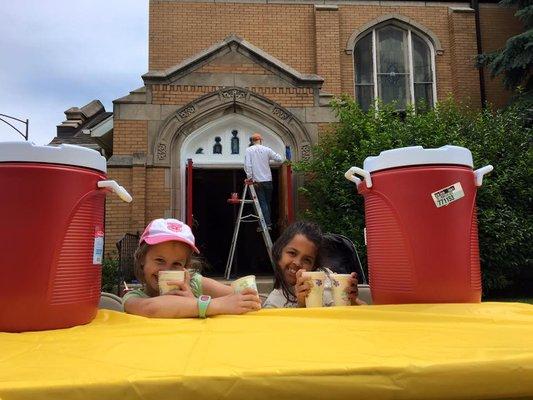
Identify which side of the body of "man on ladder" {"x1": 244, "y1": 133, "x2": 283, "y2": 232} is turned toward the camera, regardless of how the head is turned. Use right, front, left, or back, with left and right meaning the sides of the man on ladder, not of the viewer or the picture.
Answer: back

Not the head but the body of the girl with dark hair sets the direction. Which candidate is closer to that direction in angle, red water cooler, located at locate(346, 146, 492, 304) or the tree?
the red water cooler

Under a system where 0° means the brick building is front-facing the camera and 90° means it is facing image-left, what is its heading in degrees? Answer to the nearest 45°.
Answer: approximately 0°

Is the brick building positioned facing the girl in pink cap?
yes

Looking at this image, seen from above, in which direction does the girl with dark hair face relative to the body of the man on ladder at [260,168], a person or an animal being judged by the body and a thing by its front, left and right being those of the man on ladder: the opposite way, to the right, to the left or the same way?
the opposite way

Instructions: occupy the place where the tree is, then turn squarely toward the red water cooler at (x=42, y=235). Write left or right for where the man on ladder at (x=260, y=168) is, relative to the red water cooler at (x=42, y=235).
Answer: right

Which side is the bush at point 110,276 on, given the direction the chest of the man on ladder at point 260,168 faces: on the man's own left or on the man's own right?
on the man's own left
